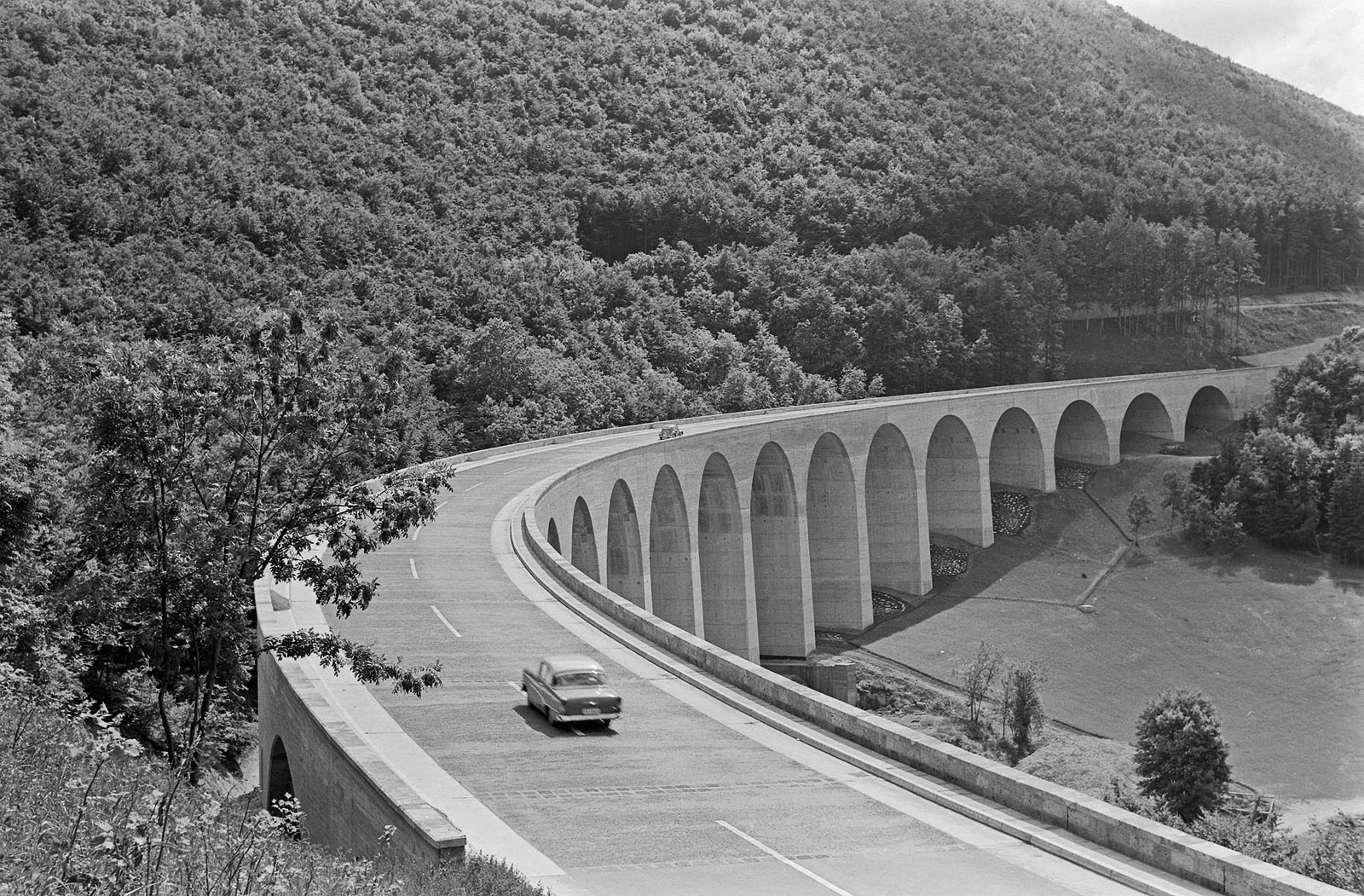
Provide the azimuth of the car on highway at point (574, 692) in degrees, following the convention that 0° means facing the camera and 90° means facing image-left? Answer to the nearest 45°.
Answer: approximately 135°

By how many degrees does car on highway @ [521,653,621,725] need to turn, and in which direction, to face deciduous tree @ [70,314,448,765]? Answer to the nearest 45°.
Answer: approximately 45° to its left

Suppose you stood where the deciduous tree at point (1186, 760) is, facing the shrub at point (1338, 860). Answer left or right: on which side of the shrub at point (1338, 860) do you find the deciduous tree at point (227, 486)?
right

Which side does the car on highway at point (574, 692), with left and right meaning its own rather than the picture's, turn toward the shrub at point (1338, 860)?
right

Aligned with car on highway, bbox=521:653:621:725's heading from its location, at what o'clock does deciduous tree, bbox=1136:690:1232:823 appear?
The deciduous tree is roughly at 3 o'clock from the car on highway.

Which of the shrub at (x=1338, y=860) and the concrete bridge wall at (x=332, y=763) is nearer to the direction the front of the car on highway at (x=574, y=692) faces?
the concrete bridge wall
